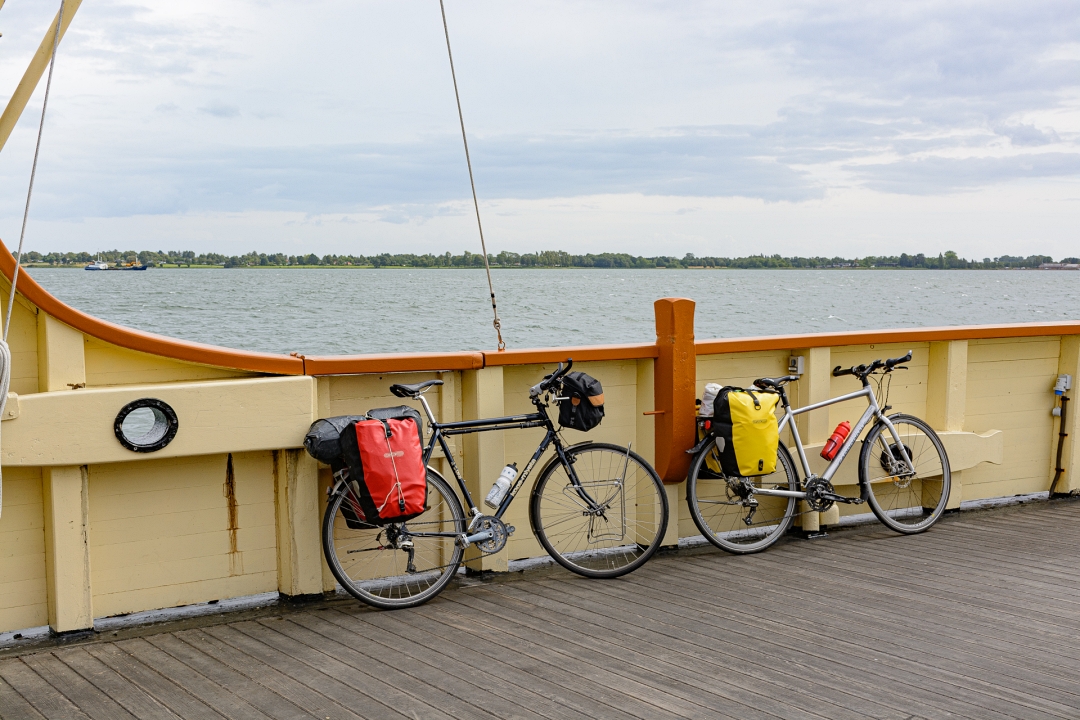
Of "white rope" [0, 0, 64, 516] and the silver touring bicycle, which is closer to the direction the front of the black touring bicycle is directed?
the silver touring bicycle

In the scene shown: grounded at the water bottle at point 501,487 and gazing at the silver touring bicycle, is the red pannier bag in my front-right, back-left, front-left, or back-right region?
back-right

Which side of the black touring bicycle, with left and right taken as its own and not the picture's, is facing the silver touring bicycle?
front

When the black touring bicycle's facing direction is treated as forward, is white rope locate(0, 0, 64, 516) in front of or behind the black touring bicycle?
behind

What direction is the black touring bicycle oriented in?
to the viewer's right
